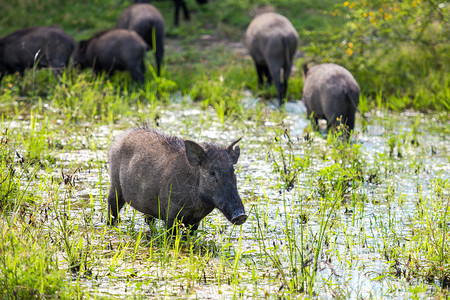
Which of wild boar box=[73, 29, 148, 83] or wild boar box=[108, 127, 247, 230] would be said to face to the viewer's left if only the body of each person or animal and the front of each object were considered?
wild boar box=[73, 29, 148, 83]

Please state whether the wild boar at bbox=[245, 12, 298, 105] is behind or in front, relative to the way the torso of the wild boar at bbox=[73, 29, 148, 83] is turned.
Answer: behind

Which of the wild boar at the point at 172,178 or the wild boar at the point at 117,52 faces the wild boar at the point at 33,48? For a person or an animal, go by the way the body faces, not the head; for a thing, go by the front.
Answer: the wild boar at the point at 117,52

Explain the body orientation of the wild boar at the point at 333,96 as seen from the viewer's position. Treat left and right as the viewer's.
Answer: facing away from the viewer and to the left of the viewer

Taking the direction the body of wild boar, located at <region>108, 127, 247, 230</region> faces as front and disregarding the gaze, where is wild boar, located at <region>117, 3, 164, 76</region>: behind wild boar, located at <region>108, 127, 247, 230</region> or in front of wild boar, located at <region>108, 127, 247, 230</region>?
behind

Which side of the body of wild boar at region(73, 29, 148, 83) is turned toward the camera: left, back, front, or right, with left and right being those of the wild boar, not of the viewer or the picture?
left

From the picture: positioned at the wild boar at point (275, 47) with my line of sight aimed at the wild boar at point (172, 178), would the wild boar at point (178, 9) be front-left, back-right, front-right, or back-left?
back-right

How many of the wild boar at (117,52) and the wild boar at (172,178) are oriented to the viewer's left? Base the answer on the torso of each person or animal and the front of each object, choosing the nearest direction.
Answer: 1

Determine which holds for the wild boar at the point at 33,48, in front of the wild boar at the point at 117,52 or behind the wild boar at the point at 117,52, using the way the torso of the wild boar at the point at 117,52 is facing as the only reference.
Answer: in front

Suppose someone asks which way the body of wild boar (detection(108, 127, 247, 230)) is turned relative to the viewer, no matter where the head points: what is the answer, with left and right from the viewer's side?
facing the viewer and to the right of the viewer
